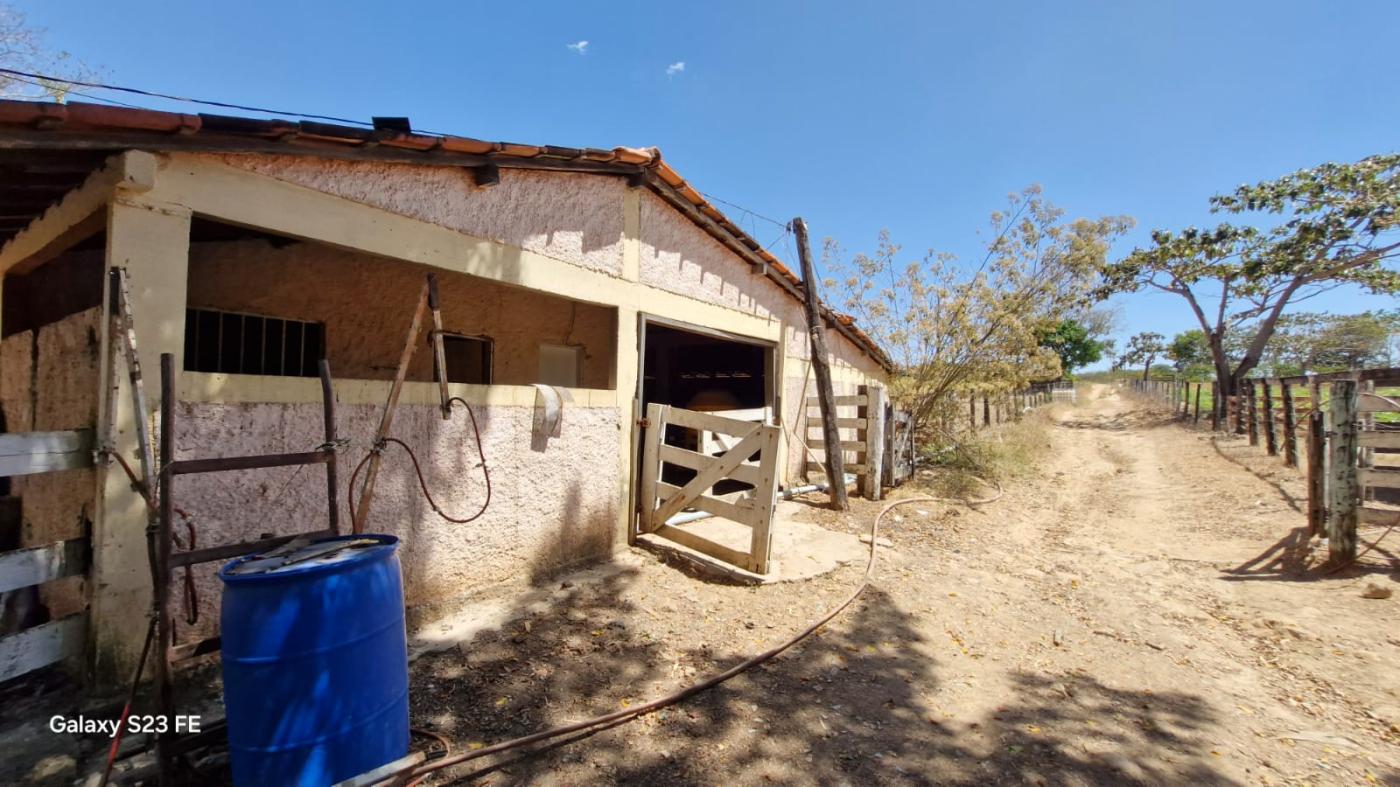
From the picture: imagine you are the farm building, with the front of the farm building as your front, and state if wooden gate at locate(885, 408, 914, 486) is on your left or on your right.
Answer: on your left

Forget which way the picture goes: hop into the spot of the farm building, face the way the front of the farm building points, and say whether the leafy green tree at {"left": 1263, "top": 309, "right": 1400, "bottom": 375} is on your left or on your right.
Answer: on your left

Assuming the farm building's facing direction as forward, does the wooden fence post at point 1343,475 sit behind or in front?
in front

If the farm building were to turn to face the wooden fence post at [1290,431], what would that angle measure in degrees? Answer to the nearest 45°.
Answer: approximately 45° to its left

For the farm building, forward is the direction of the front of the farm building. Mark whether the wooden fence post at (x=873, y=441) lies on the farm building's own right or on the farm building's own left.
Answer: on the farm building's own left

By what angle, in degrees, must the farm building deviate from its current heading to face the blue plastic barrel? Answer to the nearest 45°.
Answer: approximately 45° to its right

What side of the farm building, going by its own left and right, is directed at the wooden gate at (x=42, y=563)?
right

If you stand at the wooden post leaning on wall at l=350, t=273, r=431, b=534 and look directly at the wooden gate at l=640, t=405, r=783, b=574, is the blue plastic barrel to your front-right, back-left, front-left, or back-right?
back-right

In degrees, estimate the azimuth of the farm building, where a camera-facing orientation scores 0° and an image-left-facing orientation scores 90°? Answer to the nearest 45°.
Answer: approximately 315°

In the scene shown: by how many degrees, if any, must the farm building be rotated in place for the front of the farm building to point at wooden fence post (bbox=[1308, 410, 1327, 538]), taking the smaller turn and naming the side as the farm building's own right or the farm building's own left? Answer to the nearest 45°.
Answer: approximately 45° to the farm building's own left
